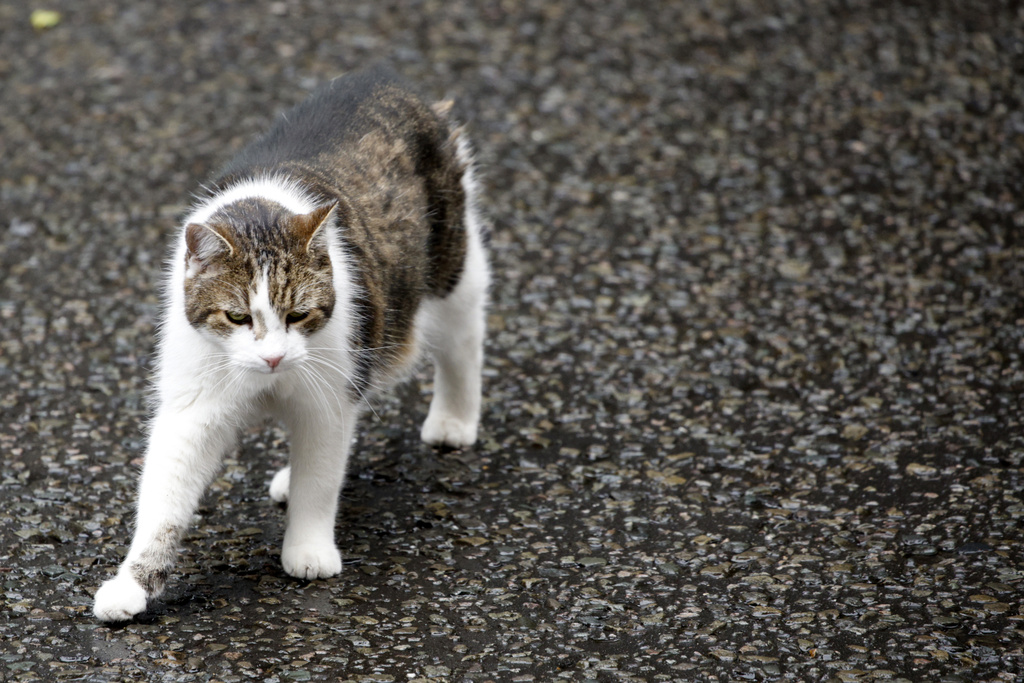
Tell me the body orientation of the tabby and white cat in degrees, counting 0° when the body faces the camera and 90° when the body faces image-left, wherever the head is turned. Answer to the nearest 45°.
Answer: approximately 45°
